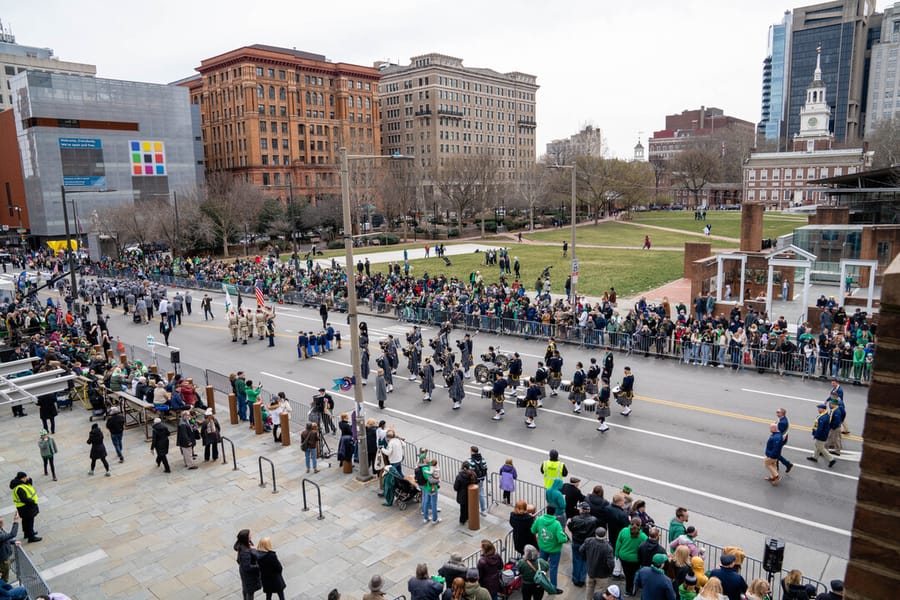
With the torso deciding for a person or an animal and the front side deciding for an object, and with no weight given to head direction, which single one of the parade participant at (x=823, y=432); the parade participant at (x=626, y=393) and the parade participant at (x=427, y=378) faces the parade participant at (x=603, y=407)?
the parade participant at (x=823, y=432)

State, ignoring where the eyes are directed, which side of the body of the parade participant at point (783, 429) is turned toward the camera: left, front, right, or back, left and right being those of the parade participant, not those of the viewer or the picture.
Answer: left

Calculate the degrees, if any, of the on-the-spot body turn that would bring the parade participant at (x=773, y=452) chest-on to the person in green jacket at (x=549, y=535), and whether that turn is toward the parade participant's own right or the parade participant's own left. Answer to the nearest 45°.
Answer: approximately 45° to the parade participant's own left

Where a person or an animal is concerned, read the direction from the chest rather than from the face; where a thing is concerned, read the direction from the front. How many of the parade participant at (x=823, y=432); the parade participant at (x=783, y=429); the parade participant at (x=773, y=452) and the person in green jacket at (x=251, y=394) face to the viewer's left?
3

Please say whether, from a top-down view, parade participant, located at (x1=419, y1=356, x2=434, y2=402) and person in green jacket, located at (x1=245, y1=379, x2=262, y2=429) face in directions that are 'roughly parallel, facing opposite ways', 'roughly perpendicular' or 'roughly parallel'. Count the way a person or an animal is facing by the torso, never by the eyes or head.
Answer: roughly perpendicular

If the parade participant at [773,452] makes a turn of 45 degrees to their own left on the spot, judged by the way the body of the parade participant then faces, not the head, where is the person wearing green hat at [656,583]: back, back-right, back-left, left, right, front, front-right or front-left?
front-left

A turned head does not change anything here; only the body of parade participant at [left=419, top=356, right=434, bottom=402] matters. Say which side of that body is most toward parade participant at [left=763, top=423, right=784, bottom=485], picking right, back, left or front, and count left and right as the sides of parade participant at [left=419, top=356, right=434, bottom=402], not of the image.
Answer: back

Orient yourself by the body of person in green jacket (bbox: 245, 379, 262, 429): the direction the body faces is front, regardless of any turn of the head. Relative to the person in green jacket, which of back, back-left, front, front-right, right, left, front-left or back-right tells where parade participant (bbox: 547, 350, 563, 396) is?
front-right

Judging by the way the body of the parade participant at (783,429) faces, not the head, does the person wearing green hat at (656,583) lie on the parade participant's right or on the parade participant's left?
on the parade participant's left

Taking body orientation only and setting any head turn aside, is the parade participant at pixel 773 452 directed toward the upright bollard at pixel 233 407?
yes

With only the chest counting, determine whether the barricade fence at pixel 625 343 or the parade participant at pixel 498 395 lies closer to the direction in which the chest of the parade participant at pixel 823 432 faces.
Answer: the parade participant

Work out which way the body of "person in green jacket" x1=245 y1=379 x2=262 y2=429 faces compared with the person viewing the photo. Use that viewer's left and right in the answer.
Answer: facing away from the viewer and to the right of the viewer

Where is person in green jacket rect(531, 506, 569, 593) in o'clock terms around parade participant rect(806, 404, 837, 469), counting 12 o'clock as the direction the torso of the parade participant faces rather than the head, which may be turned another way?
The person in green jacket is roughly at 10 o'clock from the parade participant.

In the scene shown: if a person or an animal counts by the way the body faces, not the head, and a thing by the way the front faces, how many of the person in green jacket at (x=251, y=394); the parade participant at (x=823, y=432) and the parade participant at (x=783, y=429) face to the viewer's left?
2

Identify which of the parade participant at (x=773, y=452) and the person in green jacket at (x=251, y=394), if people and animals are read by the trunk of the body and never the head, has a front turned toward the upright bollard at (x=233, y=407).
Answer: the parade participant

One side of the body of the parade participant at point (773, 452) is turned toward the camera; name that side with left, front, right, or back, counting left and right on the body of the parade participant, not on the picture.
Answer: left
